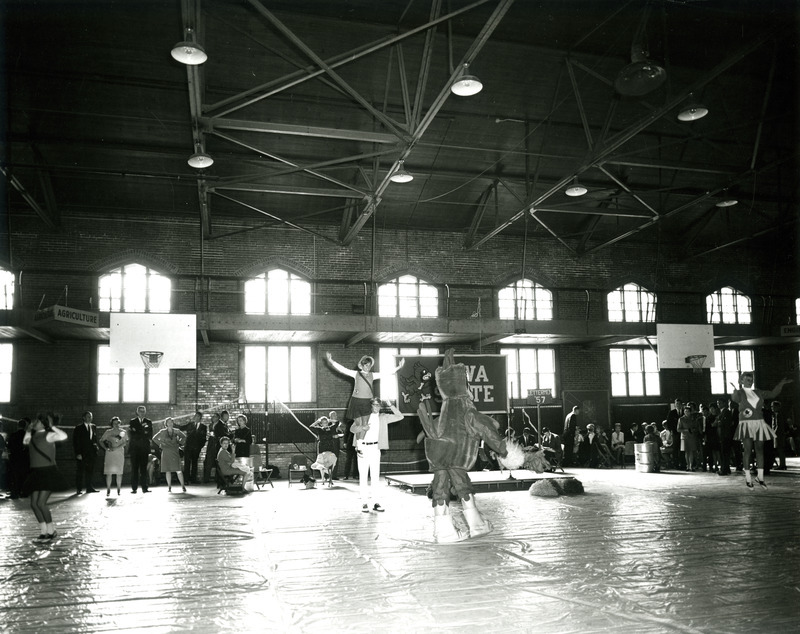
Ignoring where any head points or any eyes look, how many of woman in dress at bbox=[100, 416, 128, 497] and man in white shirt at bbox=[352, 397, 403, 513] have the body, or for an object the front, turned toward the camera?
2

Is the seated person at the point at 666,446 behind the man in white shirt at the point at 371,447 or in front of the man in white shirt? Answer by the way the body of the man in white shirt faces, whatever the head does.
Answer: behind

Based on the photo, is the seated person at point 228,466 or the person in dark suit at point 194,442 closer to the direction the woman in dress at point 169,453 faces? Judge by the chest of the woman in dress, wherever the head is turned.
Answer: the seated person

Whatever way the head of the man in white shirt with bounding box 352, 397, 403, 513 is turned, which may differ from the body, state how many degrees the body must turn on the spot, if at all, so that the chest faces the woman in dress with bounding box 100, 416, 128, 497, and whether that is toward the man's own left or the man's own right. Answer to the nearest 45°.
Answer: approximately 135° to the man's own right

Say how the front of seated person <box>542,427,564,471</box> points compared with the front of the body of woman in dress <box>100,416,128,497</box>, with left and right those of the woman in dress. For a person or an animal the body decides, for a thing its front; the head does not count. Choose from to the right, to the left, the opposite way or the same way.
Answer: to the right

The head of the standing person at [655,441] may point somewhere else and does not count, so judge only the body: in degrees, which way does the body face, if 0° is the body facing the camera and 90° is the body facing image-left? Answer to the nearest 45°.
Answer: approximately 90°

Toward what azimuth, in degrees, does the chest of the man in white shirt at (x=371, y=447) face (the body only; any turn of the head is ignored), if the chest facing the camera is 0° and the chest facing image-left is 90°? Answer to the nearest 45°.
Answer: approximately 0°
